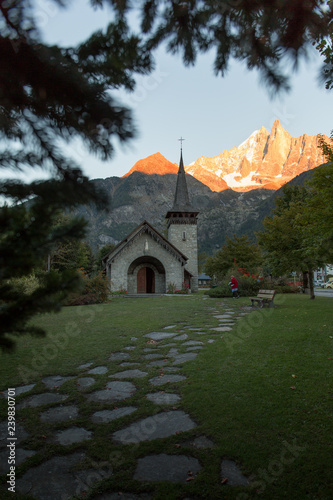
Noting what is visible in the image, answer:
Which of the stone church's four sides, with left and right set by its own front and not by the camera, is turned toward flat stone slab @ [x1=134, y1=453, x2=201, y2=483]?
front

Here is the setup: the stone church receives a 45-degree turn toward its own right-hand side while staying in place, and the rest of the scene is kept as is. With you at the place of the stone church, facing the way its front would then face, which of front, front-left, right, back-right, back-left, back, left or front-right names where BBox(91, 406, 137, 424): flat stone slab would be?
front-left

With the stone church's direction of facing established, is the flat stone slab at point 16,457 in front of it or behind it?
in front

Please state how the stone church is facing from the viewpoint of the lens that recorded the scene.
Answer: facing the viewer

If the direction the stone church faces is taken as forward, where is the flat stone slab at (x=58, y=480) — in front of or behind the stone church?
in front

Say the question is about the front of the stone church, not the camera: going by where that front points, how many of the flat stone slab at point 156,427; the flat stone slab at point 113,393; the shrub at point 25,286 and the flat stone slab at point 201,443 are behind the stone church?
0

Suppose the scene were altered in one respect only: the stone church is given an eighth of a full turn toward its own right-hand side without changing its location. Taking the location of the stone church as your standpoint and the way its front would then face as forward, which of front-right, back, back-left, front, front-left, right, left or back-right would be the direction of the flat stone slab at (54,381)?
front-left

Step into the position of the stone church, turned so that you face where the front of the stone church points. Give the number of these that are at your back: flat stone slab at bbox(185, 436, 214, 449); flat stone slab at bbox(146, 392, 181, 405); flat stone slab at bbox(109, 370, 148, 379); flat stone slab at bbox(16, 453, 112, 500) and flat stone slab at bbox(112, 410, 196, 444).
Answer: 0

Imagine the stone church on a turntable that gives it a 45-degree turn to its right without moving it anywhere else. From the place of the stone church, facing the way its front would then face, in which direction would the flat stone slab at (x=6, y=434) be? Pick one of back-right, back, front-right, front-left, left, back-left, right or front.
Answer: front-left

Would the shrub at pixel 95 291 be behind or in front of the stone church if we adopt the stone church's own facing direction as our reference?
in front

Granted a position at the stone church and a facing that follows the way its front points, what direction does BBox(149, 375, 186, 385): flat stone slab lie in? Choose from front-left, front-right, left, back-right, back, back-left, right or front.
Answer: front

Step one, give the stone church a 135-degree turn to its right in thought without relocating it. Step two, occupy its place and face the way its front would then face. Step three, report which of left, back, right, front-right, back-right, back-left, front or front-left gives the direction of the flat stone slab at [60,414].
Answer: back-left

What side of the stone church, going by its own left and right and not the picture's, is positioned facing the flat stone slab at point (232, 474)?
front

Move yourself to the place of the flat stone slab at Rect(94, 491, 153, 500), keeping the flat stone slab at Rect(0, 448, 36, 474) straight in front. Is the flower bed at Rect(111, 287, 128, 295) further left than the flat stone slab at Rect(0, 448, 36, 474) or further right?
right

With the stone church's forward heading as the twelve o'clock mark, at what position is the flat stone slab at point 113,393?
The flat stone slab is roughly at 12 o'clock from the stone church.
